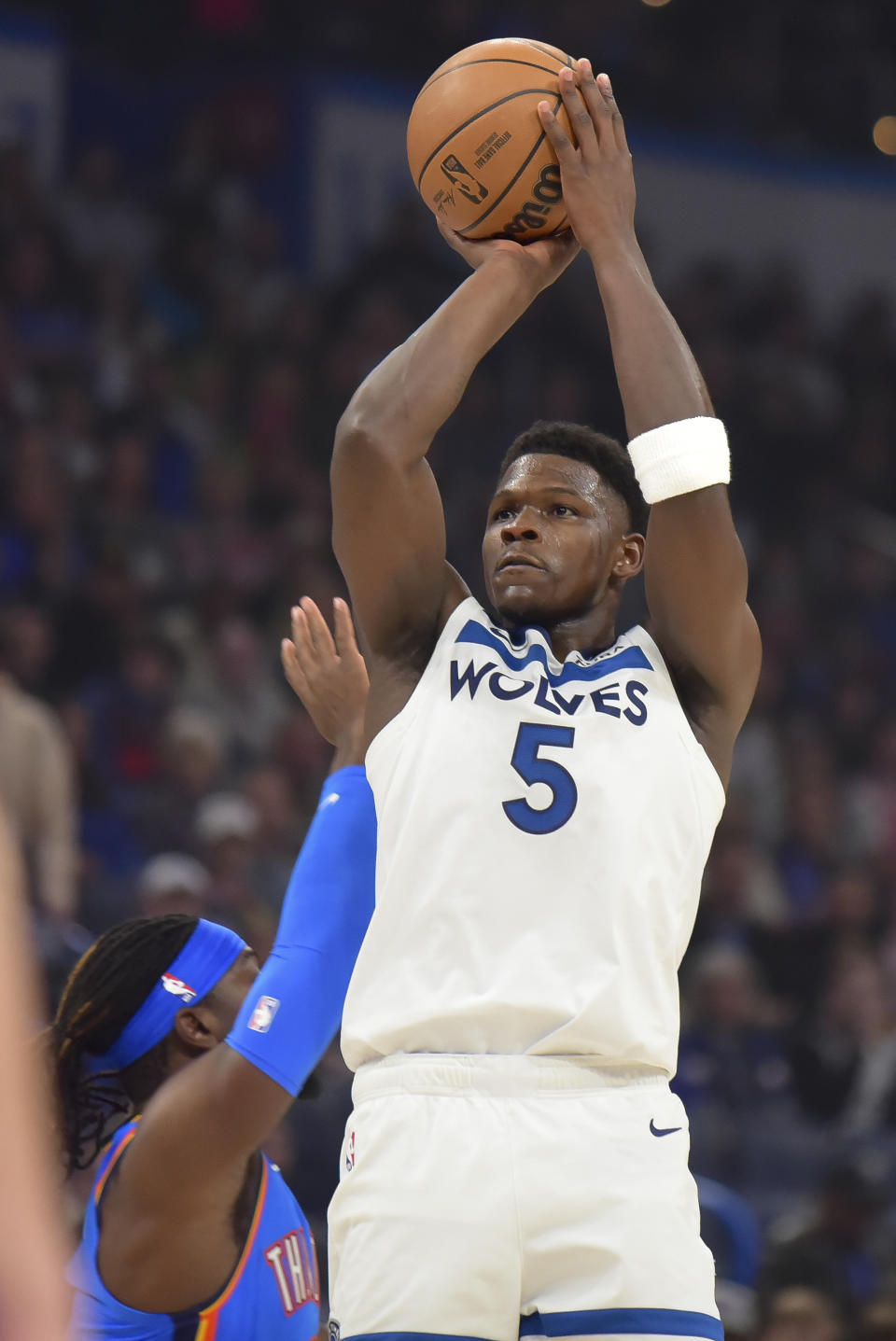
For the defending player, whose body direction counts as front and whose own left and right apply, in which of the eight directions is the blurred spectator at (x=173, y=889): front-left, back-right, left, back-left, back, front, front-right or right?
left

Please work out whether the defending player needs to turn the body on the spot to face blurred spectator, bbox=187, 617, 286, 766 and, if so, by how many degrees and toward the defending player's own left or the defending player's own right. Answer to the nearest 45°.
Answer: approximately 90° to the defending player's own left

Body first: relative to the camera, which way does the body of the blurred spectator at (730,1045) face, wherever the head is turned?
toward the camera

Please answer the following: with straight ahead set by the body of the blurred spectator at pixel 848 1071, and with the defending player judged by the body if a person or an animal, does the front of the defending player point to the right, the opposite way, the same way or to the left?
to the left

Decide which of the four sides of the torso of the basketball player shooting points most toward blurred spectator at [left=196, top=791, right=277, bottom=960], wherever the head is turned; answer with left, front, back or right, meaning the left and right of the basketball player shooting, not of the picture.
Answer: back

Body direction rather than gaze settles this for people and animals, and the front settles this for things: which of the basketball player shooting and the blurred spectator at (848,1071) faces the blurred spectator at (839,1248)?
the blurred spectator at (848,1071)

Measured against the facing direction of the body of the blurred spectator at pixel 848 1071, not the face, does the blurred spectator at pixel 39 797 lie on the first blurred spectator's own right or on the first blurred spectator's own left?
on the first blurred spectator's own right

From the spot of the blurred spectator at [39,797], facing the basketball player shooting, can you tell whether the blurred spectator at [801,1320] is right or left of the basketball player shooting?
left

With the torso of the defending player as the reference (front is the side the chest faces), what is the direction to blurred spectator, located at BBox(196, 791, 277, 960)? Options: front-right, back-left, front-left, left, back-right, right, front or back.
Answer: left

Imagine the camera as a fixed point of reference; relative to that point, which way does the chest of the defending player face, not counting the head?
to the viewer's right

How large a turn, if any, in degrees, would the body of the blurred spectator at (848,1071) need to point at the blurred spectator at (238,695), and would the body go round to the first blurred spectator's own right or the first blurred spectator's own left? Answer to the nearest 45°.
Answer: approximately 90° to the first blurred spectator's own right

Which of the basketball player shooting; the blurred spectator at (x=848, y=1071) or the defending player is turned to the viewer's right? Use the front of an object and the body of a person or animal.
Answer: the defending player

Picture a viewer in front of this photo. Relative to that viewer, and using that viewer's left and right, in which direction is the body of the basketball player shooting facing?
facing the viewer

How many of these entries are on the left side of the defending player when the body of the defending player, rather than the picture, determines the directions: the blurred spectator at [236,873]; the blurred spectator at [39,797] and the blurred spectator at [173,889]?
3

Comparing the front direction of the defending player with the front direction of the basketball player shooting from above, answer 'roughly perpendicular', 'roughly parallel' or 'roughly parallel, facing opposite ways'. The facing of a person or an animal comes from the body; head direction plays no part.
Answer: roughly perpendicular

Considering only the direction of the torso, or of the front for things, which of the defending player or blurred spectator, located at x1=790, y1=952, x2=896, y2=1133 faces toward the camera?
the blurred spectator

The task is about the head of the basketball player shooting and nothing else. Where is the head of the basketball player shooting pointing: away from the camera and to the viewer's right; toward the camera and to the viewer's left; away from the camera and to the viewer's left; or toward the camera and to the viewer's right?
toward the camera and to the viewer's left
